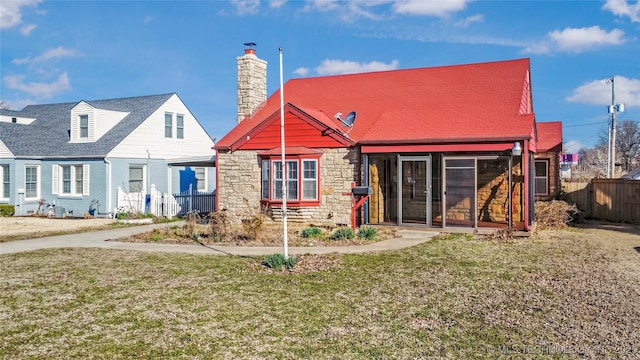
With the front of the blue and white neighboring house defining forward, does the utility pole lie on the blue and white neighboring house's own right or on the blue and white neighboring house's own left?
on the blue and white neighboring house's own left

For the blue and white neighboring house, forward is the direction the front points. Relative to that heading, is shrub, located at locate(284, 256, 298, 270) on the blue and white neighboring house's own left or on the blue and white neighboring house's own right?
on the blue and white neighboring house's own left

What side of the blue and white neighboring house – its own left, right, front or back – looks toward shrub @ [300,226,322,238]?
left

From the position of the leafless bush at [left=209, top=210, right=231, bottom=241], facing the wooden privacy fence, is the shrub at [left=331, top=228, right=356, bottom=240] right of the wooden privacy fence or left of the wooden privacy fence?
right

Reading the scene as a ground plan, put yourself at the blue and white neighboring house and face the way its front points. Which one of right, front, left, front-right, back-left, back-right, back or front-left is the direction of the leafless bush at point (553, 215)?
left

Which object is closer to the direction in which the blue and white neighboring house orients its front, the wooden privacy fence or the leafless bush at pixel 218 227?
the leafless bush

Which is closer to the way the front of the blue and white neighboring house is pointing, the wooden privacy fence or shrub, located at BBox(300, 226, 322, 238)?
the shrub

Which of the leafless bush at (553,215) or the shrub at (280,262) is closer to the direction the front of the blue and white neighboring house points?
the shrub

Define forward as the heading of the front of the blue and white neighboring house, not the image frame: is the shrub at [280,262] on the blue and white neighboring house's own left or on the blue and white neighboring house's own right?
on the blue and white neighboring house's own left

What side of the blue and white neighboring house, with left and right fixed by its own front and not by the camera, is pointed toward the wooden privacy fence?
left

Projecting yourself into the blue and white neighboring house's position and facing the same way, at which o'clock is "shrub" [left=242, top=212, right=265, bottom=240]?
The shrub is roughly at 10 o'clock from the blue and white neighboring house.

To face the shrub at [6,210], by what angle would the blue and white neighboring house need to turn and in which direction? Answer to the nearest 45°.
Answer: approximately 45° to its right

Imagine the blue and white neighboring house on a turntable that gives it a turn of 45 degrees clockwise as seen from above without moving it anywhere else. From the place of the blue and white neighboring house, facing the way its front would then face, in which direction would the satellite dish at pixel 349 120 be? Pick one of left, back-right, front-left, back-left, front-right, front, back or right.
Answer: back-left

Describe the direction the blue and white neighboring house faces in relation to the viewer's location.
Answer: facing the viewer and to the left of the viewer

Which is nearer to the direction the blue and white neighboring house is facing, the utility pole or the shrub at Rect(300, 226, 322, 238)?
the shrub

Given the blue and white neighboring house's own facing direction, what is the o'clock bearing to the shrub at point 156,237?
The shrub is roughly at 10 o'clock from the blue and white neighboring house.
